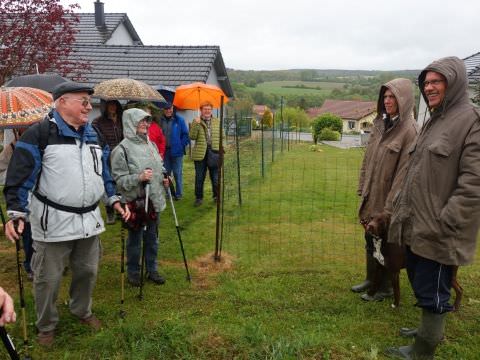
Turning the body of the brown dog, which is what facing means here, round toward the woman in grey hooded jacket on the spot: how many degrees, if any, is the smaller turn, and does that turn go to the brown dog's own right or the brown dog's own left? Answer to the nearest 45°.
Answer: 0° — it already faces them

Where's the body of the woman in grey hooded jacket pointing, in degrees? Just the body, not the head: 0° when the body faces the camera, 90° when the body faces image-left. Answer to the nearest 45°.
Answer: approximately 315°

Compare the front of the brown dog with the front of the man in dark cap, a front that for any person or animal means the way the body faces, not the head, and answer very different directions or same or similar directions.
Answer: very different directions

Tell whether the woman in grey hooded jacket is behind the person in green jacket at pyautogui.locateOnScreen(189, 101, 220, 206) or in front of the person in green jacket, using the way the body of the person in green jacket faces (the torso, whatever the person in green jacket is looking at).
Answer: in front

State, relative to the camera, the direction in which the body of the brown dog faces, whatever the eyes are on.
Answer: to the viewer's left

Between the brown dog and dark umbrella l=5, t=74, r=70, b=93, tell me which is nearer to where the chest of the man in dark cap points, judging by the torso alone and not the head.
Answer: the brown dog

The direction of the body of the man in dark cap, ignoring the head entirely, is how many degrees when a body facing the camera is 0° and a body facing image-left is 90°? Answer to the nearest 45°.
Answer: approximately 315°

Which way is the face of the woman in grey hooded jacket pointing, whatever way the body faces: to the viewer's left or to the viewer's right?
to the viewer's right

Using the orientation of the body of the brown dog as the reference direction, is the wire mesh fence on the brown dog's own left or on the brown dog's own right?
on the brown dog's own right
